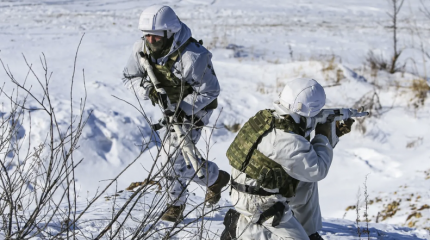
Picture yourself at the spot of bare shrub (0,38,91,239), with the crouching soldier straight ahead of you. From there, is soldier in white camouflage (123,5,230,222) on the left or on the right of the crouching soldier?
left

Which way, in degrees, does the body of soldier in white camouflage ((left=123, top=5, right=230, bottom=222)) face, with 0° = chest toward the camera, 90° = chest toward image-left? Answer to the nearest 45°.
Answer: approximately 45°

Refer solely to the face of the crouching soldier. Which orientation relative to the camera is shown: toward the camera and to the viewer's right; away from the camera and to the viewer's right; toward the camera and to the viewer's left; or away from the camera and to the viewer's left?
away from the camera and to the viewer's right

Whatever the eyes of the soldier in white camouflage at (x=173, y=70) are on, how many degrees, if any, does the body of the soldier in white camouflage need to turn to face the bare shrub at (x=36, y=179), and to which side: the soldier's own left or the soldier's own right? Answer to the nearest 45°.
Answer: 0° — they already face it

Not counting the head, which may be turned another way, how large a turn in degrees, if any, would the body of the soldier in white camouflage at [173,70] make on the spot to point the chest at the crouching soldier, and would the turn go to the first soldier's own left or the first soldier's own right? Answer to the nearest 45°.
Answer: approximately 90° to the first soldier's own left
